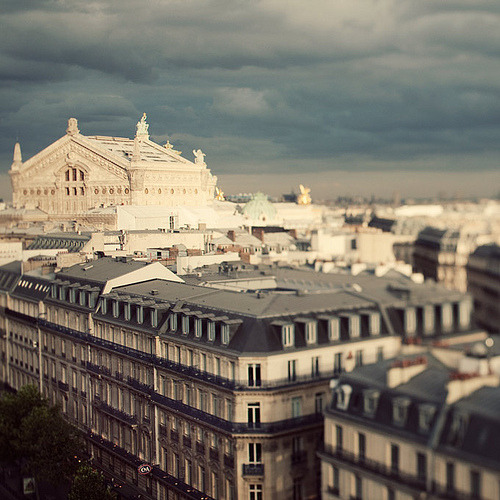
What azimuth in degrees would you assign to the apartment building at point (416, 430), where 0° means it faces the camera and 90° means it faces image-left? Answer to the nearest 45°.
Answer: approximately 45°
